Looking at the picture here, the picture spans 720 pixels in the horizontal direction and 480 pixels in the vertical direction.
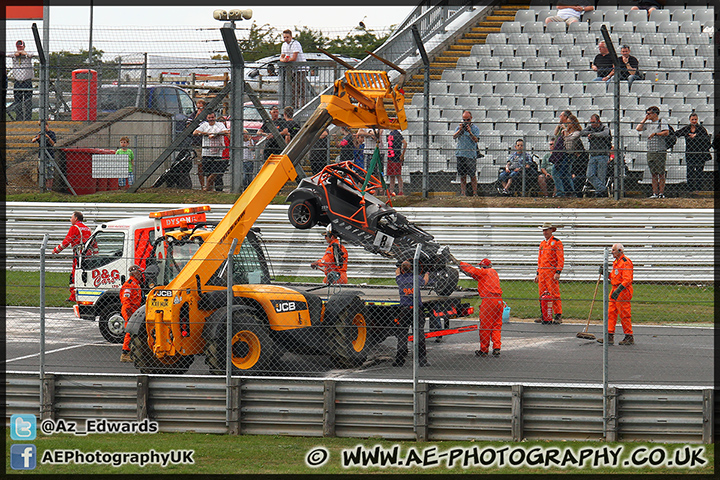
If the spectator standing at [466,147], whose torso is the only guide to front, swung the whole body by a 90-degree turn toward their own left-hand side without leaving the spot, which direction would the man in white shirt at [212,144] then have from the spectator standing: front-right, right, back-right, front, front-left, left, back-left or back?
back

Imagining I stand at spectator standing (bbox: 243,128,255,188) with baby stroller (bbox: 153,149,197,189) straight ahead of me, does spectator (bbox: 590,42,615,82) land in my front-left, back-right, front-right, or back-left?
back-right

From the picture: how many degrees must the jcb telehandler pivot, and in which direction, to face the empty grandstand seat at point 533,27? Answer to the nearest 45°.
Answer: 0° — it already faces it

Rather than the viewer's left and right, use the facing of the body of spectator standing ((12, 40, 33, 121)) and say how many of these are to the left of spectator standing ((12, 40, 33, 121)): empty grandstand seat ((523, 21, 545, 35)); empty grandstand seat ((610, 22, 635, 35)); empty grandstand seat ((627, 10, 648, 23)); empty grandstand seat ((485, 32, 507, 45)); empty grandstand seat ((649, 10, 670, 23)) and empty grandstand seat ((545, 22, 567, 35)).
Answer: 6

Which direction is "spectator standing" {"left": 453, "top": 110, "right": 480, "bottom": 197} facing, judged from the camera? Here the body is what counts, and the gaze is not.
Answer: toward the camera

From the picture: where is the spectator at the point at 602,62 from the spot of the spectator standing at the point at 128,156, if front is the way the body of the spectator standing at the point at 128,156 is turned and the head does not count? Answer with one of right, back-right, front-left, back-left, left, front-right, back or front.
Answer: left

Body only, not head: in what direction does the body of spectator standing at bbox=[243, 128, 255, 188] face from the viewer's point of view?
toward the camera

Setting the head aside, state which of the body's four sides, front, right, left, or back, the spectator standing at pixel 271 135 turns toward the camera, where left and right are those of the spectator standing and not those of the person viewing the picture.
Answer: front

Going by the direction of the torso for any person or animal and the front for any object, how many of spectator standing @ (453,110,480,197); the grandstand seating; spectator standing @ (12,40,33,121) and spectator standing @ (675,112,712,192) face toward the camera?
4

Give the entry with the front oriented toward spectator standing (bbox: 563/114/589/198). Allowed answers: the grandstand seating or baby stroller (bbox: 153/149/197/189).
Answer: the grandstand seating

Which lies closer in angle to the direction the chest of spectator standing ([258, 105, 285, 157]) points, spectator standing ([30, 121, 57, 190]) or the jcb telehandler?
the jcb telehandler

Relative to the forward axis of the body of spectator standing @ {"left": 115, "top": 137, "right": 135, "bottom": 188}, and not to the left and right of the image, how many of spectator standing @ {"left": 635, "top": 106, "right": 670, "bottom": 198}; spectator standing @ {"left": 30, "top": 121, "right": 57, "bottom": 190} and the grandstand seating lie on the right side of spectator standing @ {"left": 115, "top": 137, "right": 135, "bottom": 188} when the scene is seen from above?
1

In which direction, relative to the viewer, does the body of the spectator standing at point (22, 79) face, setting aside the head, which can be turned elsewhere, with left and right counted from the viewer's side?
facing the viewer

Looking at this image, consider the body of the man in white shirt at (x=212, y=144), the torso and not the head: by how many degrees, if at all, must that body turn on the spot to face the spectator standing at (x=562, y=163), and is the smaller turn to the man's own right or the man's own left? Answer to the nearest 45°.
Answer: approximately 90° to the man's own left
